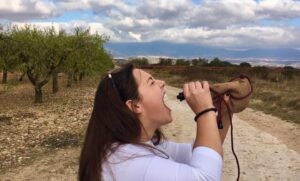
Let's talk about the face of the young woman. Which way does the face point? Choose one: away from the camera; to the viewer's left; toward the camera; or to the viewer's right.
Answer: to the viewer's right

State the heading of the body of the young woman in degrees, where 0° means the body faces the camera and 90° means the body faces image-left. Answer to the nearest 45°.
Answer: approximately 270°

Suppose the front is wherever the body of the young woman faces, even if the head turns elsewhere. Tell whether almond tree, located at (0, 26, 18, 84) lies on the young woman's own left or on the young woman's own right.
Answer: on the young woman's own left
